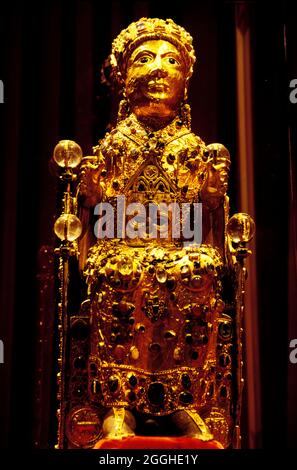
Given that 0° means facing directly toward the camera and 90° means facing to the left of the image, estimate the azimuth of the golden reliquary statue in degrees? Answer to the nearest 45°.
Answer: approximately 0°
